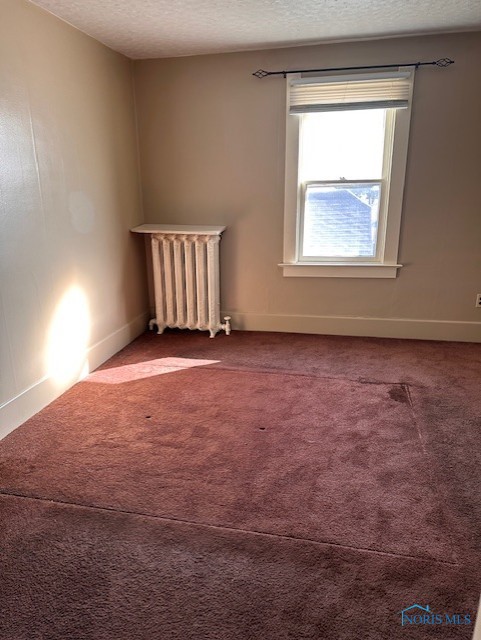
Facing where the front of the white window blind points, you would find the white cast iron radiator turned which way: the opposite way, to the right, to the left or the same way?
the same way

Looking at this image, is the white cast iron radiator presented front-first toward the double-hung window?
no

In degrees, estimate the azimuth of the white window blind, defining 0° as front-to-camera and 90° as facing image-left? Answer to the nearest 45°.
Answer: approximately 0°

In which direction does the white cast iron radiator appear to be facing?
toward the camera

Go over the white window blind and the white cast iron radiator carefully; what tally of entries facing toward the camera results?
2
